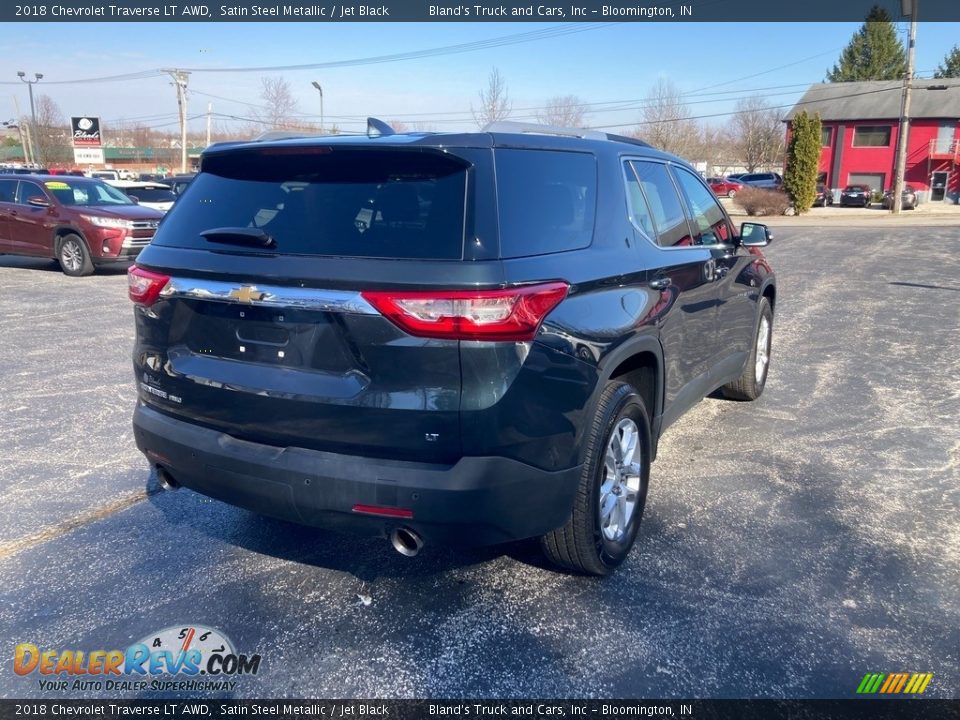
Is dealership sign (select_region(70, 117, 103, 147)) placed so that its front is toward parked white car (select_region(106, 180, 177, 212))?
yes

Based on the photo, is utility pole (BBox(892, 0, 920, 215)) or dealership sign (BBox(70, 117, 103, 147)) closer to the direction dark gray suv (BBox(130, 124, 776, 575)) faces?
the utility pole

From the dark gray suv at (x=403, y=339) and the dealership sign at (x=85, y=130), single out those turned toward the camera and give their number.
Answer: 1

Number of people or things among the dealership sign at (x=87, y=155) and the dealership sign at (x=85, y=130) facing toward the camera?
2

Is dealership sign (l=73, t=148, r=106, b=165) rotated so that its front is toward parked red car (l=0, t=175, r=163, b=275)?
yes

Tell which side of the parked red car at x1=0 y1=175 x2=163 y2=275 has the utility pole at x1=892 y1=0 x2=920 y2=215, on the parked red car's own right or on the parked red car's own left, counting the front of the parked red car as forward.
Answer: on the parked red car's own left

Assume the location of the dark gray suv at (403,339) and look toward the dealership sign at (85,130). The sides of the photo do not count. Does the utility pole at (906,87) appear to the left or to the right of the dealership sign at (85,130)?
right

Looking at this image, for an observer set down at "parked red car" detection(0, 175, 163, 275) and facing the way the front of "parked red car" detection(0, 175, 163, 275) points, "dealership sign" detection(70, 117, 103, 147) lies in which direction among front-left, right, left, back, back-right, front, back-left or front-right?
back-left

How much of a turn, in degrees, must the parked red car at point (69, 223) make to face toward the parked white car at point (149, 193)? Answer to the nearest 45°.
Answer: approximately 135° to its left

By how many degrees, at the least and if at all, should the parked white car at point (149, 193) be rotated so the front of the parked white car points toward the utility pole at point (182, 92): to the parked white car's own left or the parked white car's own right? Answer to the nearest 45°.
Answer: approximately 135° to the parked white car's own left

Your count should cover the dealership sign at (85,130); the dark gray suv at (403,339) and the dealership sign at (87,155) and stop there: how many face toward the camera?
2

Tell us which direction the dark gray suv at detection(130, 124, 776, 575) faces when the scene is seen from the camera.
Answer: facing away from the viewer and to the right of the viewer

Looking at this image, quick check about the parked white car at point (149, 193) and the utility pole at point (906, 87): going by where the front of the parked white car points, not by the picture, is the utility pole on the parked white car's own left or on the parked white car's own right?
on the parked white car's own left
